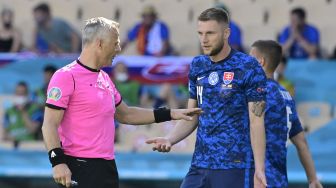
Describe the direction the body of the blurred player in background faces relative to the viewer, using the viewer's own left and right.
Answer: facing away from the viewer and to the left of the viewer

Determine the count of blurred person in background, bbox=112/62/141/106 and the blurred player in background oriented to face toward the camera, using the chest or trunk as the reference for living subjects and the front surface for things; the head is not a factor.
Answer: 1

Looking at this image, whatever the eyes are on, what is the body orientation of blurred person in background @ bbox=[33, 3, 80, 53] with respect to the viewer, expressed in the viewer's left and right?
facing the viewer and to the left of the viewer

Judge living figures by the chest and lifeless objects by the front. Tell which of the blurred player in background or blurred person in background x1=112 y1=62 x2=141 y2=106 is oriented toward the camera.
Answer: the blurred person in background

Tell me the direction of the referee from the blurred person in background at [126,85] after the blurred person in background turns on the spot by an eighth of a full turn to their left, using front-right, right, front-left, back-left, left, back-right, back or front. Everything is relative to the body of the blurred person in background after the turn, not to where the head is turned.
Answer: front-right

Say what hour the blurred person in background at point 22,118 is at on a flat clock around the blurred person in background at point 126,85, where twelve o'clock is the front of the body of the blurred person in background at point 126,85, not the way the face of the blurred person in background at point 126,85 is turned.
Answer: the blurred person in background at point 22,118 is roughly at 3 o'clock from the blurred person in background at point 126,85.

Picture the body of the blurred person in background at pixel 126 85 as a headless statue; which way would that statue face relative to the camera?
toward the camera

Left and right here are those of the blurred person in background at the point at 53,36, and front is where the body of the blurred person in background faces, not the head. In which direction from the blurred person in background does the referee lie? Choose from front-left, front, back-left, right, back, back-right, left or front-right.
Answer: front-left

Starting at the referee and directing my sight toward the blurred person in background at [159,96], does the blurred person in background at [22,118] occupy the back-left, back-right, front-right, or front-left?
front-left

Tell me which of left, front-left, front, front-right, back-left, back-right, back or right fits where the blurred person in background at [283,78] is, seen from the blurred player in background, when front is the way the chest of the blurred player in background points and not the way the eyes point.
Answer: front-right

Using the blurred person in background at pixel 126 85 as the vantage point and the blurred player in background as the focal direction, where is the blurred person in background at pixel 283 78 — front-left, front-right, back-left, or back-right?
front-left

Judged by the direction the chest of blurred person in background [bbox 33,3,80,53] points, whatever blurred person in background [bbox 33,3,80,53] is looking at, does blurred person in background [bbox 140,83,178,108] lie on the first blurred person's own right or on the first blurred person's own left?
on the first blurred person's own left
